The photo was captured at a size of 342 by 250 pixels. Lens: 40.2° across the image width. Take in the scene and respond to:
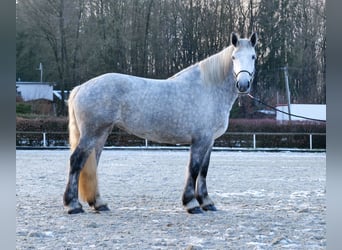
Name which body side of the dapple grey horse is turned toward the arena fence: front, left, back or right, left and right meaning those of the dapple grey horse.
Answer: left

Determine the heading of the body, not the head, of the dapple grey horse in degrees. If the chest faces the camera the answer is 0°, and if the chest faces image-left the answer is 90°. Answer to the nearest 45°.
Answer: approximately 270°
